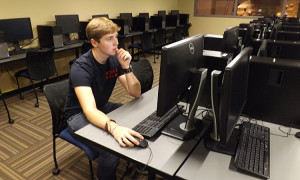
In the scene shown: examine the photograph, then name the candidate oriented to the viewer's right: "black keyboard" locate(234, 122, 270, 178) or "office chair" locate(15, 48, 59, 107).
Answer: the black keyboard

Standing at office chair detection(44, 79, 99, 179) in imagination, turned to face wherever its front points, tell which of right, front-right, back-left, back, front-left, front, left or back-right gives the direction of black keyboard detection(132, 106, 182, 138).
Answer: front

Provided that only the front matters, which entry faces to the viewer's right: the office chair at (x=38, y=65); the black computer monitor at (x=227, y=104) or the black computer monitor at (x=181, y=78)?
the black computer monitor at (x=227, y=104)

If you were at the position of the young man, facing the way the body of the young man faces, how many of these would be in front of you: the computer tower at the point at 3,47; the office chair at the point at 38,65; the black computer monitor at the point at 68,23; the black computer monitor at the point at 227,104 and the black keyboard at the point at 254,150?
2

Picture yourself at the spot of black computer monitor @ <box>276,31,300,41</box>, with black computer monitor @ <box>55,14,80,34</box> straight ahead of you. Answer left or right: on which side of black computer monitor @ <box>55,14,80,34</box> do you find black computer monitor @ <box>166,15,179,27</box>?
right

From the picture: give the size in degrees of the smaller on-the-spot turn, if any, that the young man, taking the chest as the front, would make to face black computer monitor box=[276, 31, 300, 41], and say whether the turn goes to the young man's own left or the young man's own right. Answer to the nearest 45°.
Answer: approximately 90° to the young man's own left

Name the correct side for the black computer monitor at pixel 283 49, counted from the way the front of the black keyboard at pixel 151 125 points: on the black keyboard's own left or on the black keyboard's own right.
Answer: on the black keyboard's own right

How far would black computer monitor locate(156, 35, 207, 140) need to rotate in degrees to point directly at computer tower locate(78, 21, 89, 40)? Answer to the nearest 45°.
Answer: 0° — it already faces it

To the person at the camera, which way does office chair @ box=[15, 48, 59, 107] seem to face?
facing away from the viewer and to the left of the viewer

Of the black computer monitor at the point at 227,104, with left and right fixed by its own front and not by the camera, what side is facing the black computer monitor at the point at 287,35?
left
